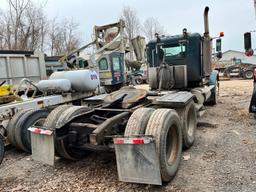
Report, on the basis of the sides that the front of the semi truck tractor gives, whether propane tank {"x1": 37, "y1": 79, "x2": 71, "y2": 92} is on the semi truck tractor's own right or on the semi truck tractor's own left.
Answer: on the semi truck tractor's own left

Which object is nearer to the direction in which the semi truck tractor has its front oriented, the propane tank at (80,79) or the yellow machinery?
the propane tank

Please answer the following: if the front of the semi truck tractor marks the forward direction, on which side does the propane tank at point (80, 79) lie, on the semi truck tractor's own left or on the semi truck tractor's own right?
on the semi truck tractor's own left

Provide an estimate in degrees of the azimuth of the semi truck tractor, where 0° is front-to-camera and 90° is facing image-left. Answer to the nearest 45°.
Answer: approximately 225°

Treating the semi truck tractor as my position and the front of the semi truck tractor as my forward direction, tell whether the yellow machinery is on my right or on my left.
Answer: on my left

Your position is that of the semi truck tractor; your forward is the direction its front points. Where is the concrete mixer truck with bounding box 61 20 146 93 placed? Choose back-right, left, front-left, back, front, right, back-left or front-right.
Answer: front-left

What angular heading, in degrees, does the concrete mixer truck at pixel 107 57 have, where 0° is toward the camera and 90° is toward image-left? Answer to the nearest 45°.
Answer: approximately 45°

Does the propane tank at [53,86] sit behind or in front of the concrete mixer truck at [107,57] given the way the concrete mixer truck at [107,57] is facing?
in front

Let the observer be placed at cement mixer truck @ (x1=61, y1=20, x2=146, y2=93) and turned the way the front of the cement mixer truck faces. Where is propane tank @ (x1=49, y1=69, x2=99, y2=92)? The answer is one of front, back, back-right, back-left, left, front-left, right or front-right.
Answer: front-left

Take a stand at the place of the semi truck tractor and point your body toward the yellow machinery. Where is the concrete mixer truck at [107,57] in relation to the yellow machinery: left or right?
right

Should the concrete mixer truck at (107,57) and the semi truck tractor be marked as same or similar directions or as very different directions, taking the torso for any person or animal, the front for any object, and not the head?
very different directions
